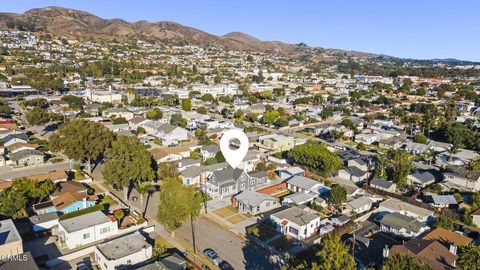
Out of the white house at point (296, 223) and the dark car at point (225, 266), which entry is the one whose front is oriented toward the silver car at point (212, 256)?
the white house

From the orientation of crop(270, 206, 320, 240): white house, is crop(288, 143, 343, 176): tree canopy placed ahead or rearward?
rearward

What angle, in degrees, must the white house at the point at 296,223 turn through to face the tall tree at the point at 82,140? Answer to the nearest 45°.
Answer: approximately 45° to its right

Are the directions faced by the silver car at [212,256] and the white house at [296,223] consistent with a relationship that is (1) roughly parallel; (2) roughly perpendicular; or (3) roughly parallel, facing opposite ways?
roughly perpendicular

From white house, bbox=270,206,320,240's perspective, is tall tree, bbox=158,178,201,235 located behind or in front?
in front

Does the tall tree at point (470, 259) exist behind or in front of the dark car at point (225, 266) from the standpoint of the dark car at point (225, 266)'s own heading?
in front

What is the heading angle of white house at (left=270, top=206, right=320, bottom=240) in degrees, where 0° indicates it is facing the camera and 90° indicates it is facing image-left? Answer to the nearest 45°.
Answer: approximately 45°

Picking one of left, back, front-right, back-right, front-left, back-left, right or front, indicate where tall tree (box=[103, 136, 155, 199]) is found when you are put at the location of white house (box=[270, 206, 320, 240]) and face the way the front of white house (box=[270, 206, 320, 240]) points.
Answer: front-right

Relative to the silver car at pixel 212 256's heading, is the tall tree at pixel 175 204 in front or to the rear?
to the rear

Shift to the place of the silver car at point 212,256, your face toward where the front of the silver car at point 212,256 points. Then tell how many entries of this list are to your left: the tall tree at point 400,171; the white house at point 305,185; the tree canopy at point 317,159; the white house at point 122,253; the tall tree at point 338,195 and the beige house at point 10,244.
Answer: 4

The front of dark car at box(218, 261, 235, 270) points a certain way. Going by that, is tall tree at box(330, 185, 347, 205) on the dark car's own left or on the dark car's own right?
on the dark car's own left

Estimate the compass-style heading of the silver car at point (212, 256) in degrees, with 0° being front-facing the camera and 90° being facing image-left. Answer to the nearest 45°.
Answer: approximately 315°

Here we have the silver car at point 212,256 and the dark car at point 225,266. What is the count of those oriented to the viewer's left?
0
